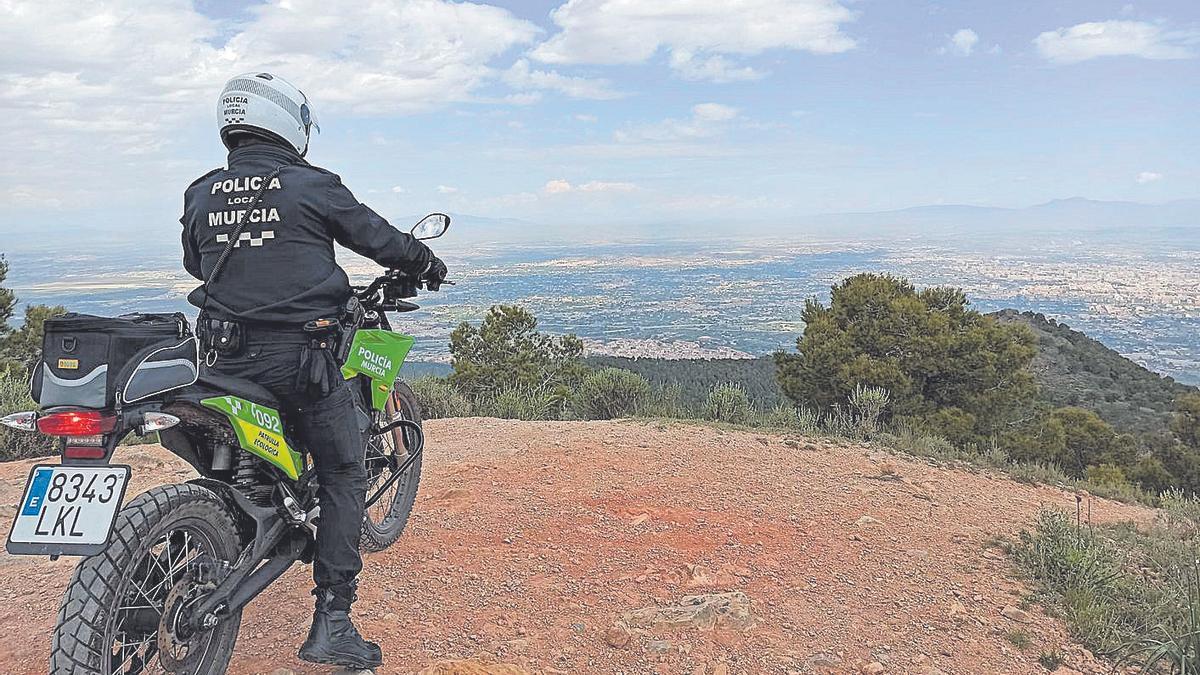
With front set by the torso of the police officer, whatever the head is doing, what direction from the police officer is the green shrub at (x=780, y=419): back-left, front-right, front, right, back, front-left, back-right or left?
front

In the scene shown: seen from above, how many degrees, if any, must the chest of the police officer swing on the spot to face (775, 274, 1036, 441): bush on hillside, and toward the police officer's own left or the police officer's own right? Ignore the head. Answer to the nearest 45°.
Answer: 0° — they already face it

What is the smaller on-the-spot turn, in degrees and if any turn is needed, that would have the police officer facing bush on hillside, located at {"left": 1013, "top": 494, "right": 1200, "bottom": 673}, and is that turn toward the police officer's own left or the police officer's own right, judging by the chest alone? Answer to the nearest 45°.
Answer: approximately 45° to the police officer's own right

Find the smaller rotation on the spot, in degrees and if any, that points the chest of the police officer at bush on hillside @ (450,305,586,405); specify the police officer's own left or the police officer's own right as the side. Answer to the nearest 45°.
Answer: approximately 45° to the police officer's own left

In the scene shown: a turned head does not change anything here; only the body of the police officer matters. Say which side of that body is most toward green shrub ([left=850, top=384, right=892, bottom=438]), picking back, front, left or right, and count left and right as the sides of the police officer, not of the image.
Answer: front

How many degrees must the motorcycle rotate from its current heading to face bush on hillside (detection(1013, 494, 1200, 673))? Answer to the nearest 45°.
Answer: approximately 45° to its right

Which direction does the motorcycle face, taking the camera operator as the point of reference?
facing away from the viewer and to the right of the viewer

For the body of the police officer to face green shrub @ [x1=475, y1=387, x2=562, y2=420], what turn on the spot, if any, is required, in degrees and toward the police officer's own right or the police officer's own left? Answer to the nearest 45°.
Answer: approximately 45° to the police officer's own left

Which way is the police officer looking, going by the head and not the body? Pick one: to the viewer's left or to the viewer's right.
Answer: to the viewer's right

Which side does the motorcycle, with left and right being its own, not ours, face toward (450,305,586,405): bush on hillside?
front

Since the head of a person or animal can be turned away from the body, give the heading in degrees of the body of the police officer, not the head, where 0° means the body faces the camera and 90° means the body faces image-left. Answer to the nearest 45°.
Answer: approximately 225°

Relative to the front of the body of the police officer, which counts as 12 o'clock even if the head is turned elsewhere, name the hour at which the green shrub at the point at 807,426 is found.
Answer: The green shrub is roughly at 12 o'clock from the police officer.
